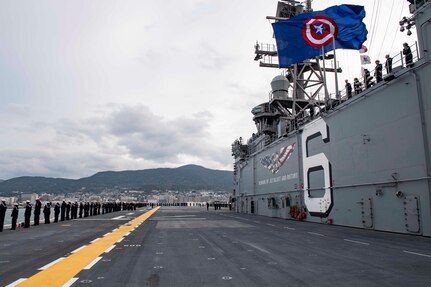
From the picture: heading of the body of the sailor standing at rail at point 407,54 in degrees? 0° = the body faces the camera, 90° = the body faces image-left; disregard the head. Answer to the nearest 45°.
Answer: approximately 90°

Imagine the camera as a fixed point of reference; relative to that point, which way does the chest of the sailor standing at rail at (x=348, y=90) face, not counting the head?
to the viewer's left

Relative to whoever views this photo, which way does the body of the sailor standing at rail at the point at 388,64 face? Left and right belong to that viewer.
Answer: facing to the left of the viewer

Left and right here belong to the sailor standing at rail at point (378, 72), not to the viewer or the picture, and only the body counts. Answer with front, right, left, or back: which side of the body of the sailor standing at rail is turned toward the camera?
left
